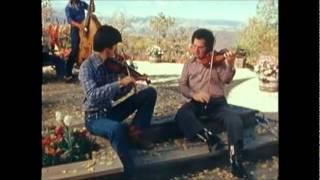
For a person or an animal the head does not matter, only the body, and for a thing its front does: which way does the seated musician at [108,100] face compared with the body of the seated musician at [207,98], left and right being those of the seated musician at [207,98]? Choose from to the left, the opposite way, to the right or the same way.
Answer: to the left

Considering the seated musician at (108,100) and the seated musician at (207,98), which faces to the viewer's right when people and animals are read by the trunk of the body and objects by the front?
the seated musician at (108,100)

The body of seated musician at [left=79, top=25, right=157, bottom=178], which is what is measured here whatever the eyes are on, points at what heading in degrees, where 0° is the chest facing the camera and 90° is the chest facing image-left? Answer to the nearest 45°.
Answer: approximately 270°

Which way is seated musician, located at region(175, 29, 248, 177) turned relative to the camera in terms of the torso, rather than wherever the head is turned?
toward the camera

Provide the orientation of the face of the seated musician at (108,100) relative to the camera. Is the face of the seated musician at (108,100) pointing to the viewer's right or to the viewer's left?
to the viewer's right

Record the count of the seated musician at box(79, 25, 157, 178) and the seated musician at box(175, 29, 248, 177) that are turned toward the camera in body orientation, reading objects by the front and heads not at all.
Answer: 1
